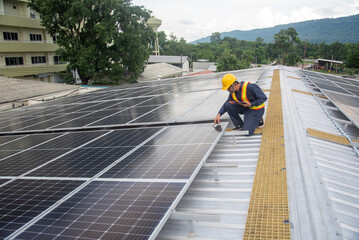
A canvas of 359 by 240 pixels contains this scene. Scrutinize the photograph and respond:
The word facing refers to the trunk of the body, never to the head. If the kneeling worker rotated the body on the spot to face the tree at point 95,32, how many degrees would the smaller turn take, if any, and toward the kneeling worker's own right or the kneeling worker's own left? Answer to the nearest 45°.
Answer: approximately 90° to the kneeling worker's own right

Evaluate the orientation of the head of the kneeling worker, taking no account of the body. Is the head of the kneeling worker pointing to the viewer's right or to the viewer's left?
to the viewer's left

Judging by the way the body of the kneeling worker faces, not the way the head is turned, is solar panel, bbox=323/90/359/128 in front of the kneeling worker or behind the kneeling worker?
behind

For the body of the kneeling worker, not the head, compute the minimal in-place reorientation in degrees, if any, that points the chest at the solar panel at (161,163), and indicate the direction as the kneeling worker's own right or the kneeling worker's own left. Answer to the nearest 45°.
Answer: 0° — they already face it

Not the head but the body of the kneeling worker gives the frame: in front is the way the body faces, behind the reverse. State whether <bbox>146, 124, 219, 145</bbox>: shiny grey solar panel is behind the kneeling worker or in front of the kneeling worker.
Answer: in front

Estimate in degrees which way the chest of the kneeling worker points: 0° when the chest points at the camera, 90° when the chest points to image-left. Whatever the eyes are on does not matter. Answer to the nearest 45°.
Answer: approximately 45°

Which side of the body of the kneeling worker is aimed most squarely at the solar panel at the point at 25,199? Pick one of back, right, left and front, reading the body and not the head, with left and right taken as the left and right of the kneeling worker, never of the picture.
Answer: front

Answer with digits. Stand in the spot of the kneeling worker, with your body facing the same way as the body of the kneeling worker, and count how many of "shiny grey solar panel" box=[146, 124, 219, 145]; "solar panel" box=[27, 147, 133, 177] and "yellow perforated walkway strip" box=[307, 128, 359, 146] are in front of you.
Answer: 2

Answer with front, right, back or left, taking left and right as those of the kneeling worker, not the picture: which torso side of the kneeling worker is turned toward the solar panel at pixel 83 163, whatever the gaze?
front

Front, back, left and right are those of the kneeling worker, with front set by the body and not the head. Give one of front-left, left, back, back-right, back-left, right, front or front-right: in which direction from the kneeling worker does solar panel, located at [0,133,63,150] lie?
front-right
